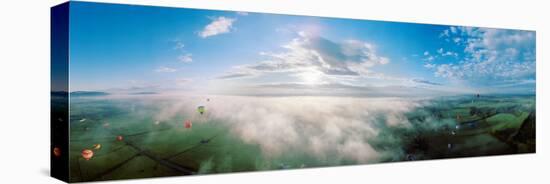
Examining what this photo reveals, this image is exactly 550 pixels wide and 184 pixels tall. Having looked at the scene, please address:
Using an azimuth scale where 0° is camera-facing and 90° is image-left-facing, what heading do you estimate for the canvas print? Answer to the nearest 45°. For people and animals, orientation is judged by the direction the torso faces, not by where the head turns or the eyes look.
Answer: approximately 315°
